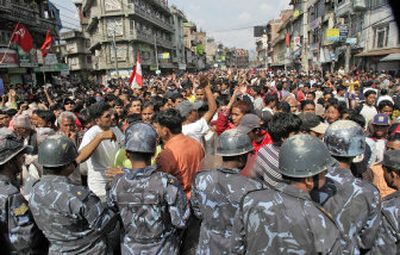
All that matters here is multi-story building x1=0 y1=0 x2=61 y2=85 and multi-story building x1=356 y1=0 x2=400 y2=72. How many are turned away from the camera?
0

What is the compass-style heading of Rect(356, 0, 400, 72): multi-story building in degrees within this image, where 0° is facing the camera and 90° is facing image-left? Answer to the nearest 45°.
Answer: approximately 45°

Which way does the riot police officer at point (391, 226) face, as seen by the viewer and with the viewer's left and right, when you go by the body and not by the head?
facing away from the viewer and to the left of the viewer

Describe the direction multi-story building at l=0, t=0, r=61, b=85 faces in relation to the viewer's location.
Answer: facing the viewer and to the right of the viewer

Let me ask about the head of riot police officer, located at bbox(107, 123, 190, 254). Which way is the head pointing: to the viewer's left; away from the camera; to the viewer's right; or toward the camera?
away from the camera

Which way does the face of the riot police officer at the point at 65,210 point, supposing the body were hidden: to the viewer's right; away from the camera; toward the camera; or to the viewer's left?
away from the camera

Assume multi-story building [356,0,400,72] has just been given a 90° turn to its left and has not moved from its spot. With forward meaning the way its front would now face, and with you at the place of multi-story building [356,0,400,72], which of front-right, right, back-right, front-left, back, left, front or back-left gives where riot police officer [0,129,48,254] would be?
front-right

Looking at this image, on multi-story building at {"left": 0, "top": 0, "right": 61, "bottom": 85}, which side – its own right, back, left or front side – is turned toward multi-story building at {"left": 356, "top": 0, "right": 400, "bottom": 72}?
front

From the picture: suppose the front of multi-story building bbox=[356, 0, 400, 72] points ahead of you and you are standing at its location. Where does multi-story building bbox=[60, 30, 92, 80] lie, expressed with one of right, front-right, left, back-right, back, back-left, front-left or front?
front-right

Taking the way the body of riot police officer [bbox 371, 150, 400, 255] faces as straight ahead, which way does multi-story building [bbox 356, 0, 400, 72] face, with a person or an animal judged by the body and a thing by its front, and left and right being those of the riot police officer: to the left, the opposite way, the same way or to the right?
to the left

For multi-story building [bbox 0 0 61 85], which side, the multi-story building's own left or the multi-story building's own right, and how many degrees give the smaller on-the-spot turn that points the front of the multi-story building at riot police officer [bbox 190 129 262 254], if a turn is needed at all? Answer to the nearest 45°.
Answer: approximately 45° to the multi-story building's own right
